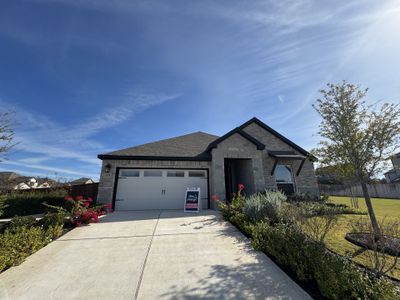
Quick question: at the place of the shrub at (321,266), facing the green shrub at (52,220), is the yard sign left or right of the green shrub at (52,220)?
right

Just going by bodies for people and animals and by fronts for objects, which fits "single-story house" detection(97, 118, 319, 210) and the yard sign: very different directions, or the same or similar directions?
same or similar directions

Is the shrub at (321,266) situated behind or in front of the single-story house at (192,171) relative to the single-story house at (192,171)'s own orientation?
in front

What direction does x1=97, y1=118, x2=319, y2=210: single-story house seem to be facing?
toward the camera

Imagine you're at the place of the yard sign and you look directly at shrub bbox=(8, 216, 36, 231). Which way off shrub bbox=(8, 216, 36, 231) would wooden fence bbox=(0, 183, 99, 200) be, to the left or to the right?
right

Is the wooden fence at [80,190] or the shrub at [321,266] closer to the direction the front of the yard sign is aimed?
the shrub

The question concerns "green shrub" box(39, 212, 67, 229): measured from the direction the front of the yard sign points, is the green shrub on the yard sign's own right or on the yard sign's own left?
on the yard sign's own right

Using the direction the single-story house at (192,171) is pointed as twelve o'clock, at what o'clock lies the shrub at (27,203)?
The shrub is roughly at 3 o'clock from the single-story house.

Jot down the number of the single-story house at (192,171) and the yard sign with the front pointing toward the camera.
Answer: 2

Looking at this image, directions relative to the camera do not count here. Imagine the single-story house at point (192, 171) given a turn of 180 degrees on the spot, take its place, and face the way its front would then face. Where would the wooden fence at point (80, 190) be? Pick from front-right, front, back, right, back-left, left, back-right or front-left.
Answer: left

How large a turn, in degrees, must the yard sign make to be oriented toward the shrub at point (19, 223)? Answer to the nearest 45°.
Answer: approximately 45° to its right

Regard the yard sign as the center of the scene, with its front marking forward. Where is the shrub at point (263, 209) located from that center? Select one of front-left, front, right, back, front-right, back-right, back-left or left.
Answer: front-left

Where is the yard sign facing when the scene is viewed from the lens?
facing the viewer

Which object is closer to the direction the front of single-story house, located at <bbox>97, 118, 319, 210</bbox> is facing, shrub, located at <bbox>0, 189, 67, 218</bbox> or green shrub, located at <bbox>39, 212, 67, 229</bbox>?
the green shrub

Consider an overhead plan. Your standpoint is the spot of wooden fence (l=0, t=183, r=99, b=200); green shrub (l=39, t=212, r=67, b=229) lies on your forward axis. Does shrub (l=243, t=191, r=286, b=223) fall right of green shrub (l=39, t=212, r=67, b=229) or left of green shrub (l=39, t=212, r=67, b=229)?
left

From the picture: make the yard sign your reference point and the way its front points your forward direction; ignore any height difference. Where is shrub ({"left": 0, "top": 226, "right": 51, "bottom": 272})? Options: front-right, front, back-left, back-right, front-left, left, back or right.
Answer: front-right
